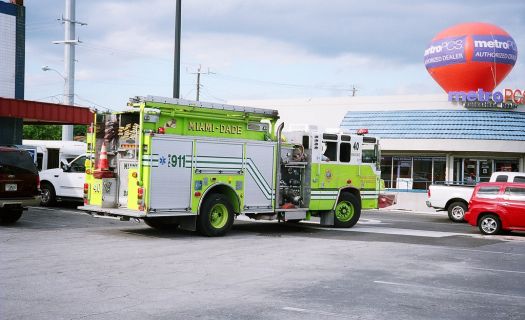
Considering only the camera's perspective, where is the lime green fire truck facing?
facing away from the viewer and to the right of the viewer

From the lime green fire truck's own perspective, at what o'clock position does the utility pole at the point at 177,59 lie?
The utility pole is roughly at 10 o'clock from the lime green fire truck.

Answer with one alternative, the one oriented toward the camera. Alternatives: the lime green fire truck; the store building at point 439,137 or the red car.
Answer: the store building

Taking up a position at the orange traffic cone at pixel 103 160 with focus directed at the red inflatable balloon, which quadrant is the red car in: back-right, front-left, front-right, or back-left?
front-right

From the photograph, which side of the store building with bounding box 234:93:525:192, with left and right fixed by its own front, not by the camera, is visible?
front

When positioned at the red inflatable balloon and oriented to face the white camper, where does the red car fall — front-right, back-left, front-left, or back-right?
front-left

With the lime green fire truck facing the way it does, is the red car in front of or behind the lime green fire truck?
in front

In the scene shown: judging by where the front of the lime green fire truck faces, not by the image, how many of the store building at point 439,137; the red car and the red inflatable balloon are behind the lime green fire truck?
0

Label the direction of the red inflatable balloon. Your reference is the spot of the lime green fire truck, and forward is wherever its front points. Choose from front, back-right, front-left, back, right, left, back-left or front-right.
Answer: front

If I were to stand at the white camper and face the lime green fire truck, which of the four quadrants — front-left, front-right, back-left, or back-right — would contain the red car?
front-left

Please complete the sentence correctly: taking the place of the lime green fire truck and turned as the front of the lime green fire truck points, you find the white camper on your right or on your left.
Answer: on your left
